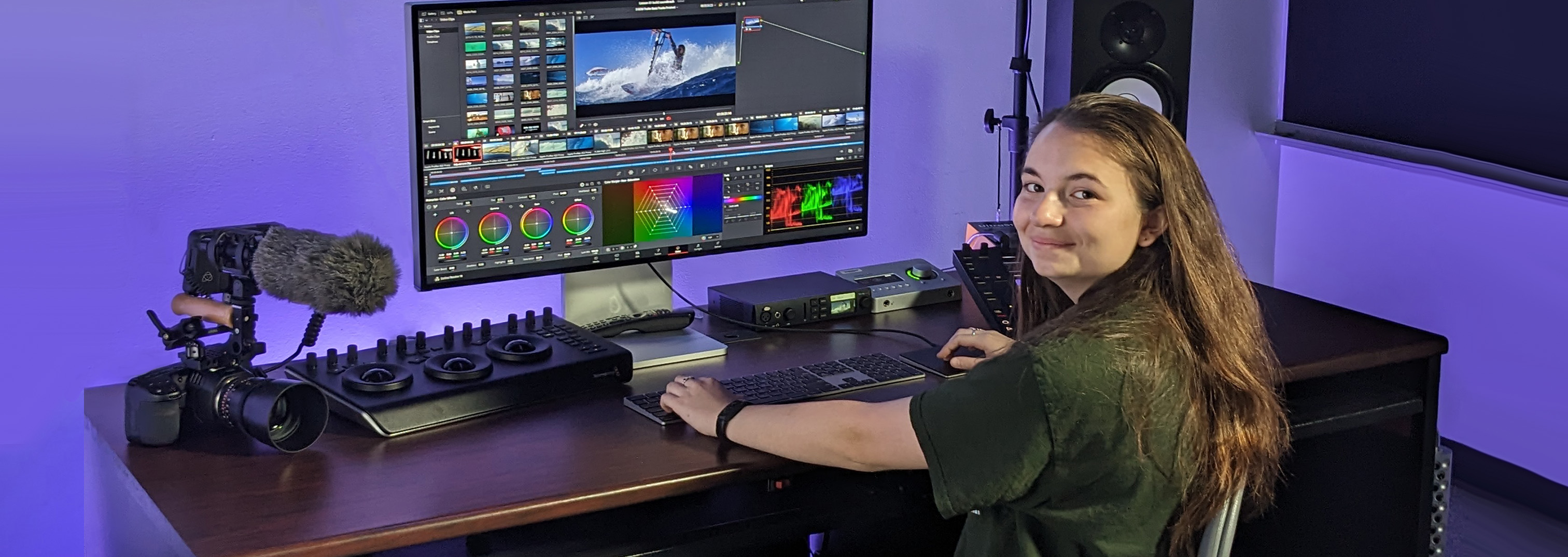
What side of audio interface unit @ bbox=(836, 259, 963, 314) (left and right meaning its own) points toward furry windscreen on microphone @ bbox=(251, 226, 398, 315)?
right

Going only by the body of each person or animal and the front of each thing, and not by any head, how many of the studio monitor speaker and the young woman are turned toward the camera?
1

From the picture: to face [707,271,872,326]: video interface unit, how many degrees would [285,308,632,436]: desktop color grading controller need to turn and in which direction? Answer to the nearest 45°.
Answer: approximately 90° to its left

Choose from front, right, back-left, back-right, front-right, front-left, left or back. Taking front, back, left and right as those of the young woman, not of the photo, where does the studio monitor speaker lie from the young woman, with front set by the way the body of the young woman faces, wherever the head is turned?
front-right

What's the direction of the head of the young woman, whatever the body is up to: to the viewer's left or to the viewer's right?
to the viewer's left

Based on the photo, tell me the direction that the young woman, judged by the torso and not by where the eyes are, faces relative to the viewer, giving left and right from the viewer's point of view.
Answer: facing away from the viewer and to the left of the viewer

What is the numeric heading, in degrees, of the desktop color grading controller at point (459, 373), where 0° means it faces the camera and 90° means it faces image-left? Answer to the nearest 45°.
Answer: approximately 315°

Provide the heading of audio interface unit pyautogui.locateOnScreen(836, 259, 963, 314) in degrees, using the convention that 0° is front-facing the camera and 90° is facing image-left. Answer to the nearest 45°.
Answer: approximately 315°

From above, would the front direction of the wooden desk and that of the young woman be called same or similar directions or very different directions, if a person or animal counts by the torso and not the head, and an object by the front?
very different directions

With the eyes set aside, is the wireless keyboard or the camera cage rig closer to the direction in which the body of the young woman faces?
the wireless keyboard

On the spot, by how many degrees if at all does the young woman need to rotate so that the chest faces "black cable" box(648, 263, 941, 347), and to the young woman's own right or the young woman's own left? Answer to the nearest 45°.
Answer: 0° — they already face it
